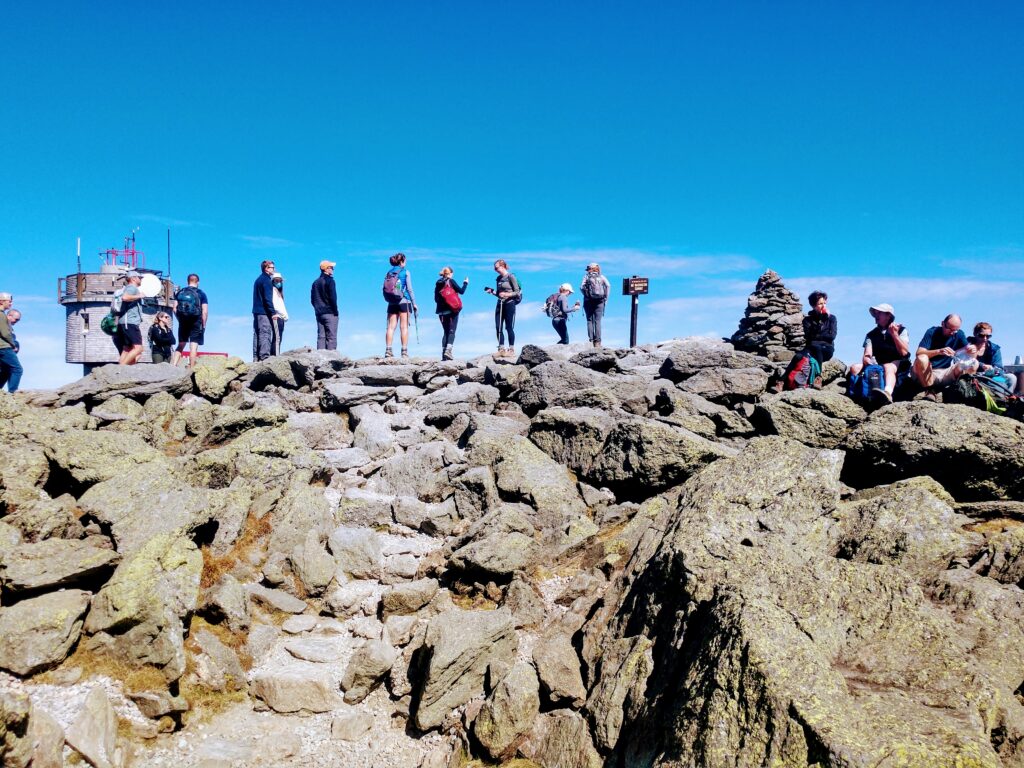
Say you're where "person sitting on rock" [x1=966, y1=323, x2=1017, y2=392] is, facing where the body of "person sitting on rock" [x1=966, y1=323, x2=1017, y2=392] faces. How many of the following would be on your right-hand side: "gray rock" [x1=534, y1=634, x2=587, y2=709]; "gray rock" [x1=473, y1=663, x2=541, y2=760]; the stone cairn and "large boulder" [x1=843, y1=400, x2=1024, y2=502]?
1

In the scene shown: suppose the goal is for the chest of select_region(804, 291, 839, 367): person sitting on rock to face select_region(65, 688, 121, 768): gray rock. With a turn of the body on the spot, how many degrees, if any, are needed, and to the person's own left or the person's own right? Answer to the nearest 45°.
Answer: approximately 45° to the person's own right

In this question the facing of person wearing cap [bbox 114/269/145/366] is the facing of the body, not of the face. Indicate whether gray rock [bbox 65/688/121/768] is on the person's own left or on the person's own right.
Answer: on the person's own right

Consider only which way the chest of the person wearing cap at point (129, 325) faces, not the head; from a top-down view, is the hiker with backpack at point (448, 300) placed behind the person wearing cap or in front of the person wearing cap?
in front

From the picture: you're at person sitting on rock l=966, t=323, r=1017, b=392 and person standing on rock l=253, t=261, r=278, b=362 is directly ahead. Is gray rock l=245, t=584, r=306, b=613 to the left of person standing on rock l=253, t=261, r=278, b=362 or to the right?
left

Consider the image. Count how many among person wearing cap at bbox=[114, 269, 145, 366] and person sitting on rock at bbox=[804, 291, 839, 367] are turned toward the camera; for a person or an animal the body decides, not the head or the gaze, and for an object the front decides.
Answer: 1

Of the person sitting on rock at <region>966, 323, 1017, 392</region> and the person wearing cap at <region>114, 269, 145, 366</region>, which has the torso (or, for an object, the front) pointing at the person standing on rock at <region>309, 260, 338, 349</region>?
the person wearing cap

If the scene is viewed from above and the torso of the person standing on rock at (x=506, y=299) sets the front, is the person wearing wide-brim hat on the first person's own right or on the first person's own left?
on the first person's own left

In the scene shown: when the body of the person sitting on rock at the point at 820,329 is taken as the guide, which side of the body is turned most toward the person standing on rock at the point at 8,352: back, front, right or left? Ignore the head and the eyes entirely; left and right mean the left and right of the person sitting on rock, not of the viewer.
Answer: right
